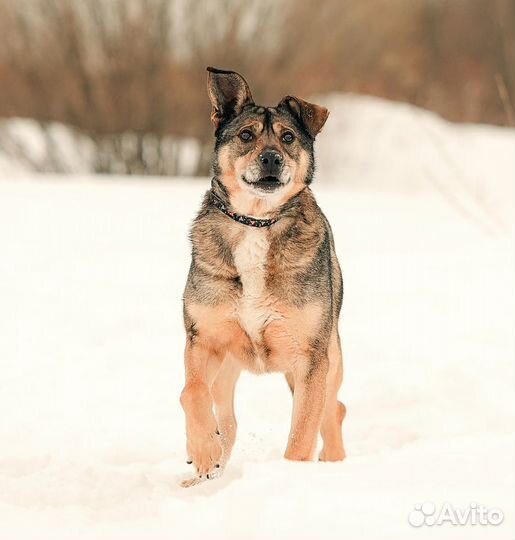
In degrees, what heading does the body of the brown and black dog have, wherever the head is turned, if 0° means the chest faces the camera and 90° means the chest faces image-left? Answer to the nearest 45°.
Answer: approximately 0°
